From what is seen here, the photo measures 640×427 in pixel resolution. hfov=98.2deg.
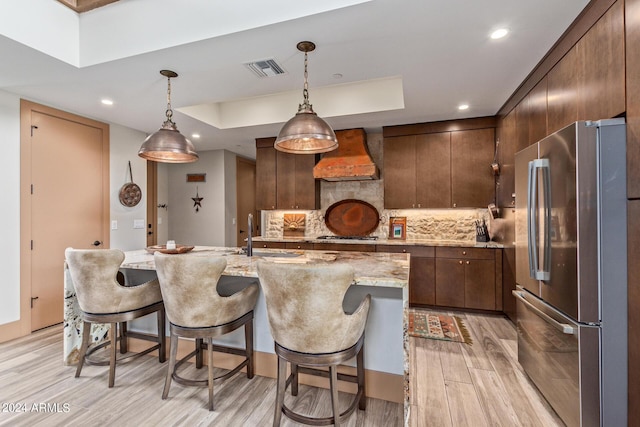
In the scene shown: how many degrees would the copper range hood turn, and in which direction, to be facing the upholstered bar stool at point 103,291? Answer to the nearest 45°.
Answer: approximately 45° to its right

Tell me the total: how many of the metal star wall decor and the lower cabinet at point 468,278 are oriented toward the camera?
2

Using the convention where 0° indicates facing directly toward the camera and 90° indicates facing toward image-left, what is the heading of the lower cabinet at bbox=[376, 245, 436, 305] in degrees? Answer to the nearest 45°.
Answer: approximately 0°

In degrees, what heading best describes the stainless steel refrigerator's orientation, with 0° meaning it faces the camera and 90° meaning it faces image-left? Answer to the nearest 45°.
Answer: approximately 45°

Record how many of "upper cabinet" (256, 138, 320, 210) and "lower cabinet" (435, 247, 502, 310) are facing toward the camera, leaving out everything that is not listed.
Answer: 2

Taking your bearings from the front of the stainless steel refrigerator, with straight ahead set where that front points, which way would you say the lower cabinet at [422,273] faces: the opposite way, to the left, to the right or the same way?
to the left

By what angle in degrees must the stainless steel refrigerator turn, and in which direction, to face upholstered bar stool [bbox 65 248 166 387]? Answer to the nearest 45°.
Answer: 0° — it already faces it

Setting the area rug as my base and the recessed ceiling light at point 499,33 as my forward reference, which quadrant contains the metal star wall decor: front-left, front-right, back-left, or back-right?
back-right

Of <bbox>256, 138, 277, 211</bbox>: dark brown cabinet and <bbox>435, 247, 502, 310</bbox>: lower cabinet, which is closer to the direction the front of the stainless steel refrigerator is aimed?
the dark brown cabinet

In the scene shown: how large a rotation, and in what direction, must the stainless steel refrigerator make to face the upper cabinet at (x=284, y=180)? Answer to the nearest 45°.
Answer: approximately 45° to its right

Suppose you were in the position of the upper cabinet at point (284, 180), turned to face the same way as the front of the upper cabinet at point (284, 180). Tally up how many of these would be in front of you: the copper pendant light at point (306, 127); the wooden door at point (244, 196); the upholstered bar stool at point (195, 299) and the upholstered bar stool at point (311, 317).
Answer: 3
